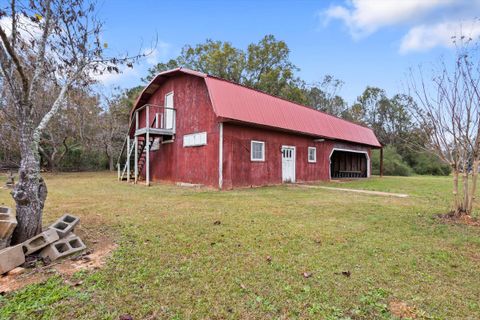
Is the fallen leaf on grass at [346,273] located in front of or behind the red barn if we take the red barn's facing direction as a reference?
in front

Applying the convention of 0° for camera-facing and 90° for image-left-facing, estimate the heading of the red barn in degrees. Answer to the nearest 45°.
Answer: approximately 315°

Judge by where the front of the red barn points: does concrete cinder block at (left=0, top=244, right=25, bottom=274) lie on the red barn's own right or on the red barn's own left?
on the red barn's own right

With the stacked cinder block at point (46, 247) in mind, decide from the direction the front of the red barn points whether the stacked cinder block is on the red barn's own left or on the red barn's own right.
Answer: on the red barn's own right

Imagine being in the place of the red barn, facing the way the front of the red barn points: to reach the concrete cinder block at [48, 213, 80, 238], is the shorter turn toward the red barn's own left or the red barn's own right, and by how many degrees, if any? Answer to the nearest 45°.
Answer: approximately 45° to the red barn's own right

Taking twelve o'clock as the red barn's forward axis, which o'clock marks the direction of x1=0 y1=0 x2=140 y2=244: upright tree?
The upright tree is roughly at 2 o'clock from the red barn.

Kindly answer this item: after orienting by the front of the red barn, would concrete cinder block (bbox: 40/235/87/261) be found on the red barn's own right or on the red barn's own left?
on the red barn's own right
